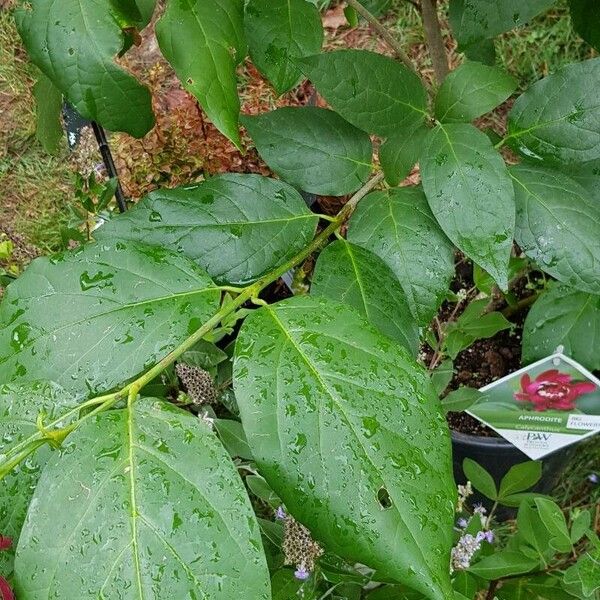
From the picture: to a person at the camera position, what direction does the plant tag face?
facing the viewer
